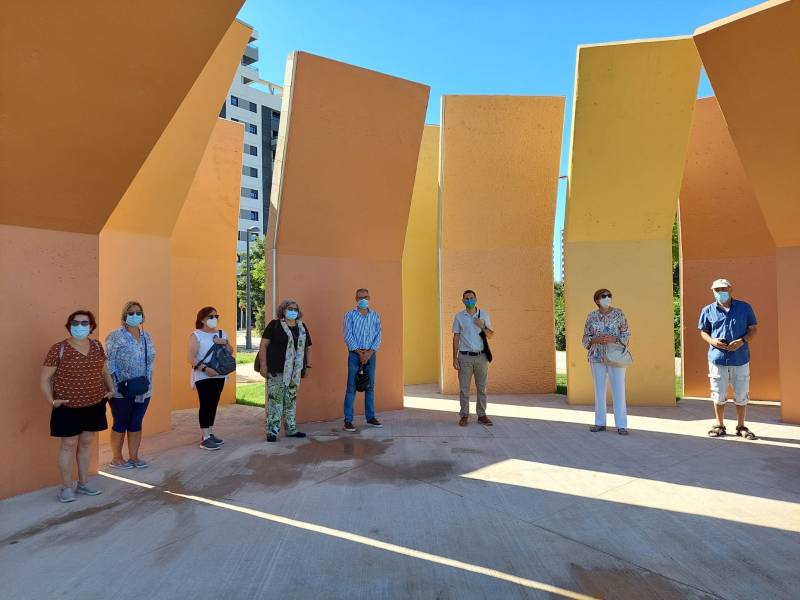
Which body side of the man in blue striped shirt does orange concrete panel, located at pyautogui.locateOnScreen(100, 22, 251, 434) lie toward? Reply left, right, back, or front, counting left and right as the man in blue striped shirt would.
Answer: right

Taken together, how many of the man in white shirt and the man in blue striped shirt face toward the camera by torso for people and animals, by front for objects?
2

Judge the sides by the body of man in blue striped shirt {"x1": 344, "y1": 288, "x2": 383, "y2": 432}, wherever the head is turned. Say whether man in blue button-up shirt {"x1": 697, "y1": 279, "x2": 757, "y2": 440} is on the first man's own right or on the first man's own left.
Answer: on the first man's own left

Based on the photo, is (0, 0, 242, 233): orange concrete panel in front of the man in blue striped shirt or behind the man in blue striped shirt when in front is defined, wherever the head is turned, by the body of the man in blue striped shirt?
in front

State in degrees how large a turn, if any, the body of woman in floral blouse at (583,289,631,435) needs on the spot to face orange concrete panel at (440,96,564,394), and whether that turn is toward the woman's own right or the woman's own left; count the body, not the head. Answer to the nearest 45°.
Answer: approximately 135° to the woman's own right

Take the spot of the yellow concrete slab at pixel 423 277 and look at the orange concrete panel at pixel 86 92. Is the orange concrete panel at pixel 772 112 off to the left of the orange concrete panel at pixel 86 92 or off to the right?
left

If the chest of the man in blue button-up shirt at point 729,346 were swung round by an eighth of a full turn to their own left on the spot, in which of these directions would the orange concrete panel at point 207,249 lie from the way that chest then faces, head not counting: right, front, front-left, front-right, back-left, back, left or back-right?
back-right
